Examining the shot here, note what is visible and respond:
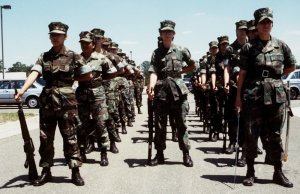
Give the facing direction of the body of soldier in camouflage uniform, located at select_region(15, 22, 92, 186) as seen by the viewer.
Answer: toward the camera

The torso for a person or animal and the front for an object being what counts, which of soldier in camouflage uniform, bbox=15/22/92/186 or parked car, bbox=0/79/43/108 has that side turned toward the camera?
the soldier in camouflage uniform

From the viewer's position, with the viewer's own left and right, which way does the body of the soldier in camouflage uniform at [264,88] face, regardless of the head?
facing the viewer

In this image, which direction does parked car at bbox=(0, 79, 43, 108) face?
to the viewer's left

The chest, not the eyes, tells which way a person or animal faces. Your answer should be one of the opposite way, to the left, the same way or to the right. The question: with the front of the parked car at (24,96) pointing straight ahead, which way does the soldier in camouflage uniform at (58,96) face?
to the left

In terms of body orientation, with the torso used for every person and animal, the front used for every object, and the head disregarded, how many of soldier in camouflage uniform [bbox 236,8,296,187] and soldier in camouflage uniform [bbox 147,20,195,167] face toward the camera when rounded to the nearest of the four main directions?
2

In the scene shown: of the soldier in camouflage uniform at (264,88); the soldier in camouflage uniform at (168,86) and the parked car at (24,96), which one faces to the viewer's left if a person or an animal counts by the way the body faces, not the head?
the parked car

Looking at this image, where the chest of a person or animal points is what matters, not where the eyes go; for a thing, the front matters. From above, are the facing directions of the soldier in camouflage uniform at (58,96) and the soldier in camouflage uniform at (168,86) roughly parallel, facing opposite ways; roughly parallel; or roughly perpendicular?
roughly parallel

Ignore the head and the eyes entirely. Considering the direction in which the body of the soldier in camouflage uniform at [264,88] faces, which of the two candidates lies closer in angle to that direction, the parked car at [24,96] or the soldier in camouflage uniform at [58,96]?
the soldier in camouflage uniform

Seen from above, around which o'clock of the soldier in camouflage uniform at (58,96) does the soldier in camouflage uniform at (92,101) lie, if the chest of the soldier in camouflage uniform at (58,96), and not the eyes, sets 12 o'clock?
the soldier in camouflage uniform at (92,101) is roughly at 7 o'clock from the soldier in camouflage uniform at (58,96).

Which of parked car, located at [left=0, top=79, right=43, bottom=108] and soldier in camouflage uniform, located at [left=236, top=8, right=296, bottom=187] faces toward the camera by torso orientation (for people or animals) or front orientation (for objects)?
the soldier in camouflage uniform

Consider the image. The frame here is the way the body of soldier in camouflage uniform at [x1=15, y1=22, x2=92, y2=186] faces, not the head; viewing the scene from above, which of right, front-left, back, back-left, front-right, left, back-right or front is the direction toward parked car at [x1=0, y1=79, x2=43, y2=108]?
back

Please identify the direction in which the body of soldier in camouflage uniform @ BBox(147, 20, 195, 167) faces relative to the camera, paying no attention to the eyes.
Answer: toward the camera

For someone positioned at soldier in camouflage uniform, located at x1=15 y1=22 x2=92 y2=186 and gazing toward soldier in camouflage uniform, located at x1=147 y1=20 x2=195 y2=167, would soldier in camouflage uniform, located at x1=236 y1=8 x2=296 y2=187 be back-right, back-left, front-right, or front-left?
front-right
